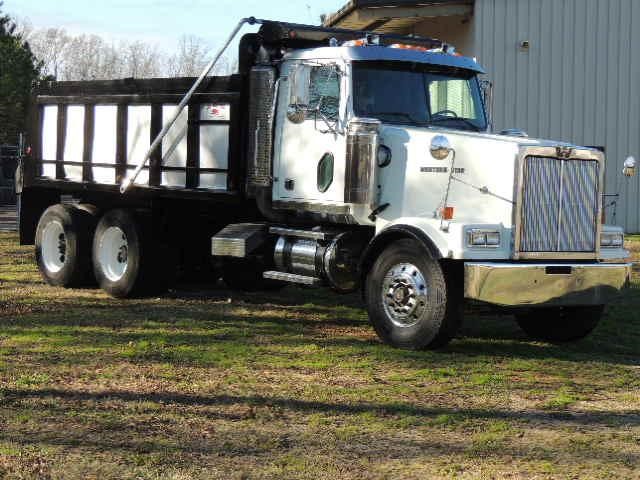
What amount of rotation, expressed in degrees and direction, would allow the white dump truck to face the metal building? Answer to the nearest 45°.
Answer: approximately 135° to its left

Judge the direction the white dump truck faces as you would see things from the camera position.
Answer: facing the viewer and to the right of the viewer
